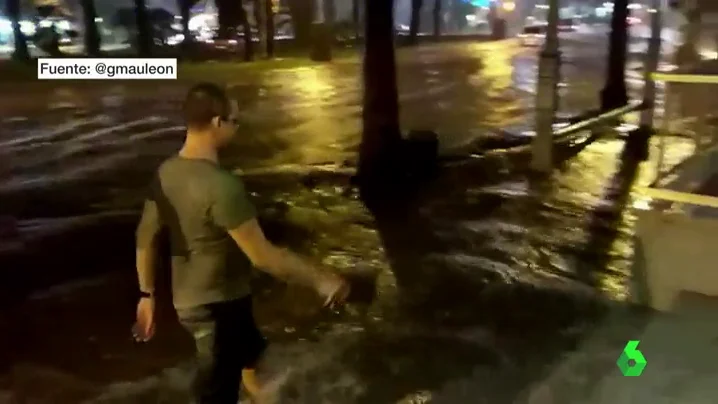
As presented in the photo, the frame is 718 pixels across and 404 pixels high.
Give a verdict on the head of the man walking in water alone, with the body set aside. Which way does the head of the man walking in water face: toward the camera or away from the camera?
away from the camera

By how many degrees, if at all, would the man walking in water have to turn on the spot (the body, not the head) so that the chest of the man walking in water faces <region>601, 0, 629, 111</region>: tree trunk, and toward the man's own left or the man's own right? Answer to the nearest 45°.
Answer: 0° — they already face it

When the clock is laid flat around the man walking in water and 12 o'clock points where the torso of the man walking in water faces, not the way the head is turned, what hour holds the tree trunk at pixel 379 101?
The tree trunk is roughly at 11 o'clock from the man walking in water.

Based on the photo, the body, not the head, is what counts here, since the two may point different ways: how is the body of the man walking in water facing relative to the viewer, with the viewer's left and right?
facing away from the viewer and to the right of the viewer

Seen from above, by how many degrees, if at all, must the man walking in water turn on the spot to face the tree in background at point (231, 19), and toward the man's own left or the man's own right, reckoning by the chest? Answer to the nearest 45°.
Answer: approximately 45° to the man's own left
